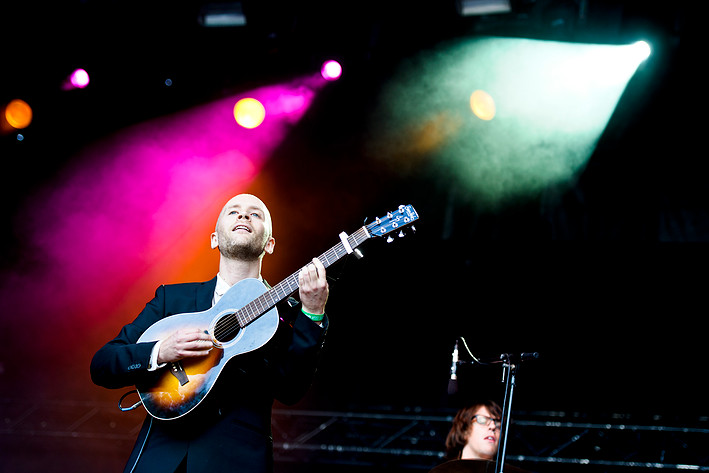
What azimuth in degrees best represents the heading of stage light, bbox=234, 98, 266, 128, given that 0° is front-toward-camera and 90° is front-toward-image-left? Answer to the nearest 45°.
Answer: approximately 0°

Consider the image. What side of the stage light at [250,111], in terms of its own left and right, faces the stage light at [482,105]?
left

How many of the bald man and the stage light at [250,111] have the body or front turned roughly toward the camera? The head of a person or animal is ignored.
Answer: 2

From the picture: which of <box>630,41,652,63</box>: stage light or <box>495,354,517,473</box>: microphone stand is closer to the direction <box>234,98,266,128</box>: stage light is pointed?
the microphone stand

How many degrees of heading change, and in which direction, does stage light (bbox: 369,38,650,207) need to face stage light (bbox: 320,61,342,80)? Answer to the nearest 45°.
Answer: approximately 45° to its right
